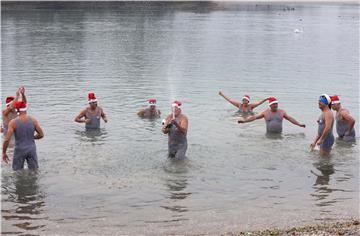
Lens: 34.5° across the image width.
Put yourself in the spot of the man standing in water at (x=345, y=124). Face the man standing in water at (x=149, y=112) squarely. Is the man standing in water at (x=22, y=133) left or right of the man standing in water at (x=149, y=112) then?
left

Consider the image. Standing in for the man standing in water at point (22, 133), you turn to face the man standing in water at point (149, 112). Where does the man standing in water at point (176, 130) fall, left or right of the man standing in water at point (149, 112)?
right

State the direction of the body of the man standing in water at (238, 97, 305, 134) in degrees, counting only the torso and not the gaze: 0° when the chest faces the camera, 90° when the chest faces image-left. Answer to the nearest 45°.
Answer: approximately 0°

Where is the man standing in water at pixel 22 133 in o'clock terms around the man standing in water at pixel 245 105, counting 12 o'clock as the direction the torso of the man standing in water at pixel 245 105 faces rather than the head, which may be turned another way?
the man standing in water at pixel 22 133 is roughly at 1 o'clock from the man standing in water at pixel 245 105.

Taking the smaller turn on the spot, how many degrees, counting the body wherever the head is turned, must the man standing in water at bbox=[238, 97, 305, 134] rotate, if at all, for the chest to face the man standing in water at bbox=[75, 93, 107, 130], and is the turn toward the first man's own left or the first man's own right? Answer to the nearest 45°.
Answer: approximately 90° to the first man's own right

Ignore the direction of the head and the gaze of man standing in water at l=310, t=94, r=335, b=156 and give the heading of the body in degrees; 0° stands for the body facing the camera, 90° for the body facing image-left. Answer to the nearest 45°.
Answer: approximately 90°

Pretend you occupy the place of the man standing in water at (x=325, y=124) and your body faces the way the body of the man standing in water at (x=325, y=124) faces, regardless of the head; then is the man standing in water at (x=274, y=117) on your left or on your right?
on your right

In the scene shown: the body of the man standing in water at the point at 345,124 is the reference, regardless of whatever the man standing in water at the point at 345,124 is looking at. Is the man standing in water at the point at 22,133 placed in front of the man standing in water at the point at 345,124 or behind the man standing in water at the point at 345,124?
in front
